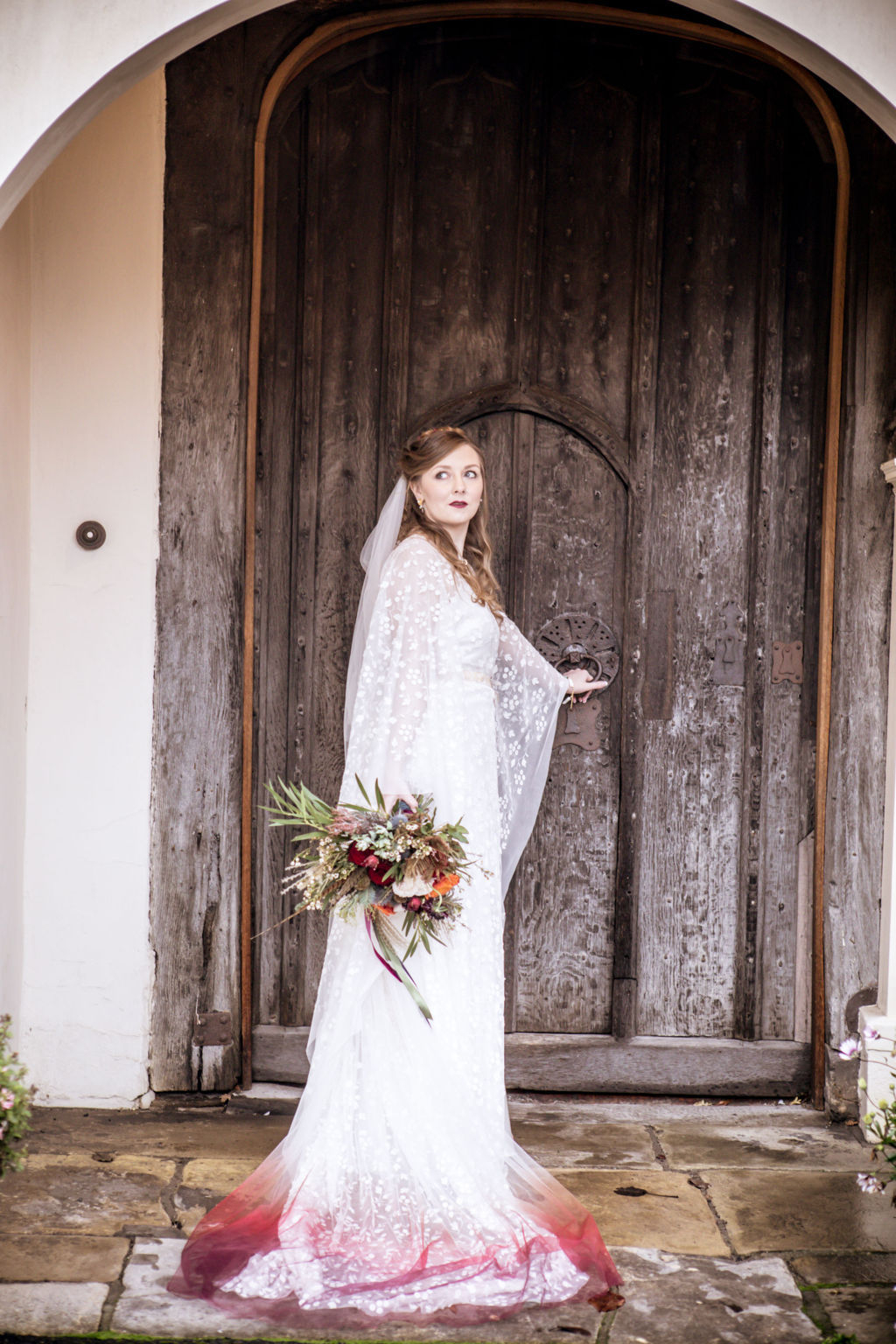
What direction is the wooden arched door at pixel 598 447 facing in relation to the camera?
toward the camera

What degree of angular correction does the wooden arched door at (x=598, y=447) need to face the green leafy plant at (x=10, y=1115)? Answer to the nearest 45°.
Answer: approximately 45° to its right

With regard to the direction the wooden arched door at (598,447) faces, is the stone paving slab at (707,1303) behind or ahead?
ahead

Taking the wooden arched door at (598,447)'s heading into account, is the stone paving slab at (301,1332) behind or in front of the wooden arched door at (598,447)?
in front

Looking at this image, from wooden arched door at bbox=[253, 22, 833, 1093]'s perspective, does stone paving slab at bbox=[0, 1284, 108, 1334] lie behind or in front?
in front

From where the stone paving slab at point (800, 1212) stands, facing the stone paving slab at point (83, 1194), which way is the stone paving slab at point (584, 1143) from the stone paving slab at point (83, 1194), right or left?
right
